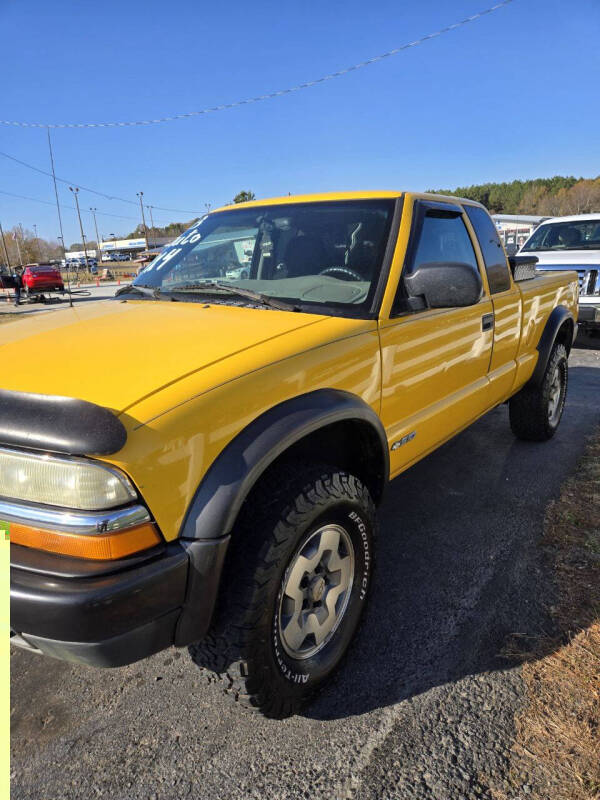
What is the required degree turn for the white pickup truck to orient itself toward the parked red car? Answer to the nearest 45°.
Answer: approximately 90° to its right

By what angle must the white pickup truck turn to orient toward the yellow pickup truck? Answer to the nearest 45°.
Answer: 0° — it already faces it

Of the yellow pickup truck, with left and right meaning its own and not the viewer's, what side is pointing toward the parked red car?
right

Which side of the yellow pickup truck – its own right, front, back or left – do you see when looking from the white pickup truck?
back

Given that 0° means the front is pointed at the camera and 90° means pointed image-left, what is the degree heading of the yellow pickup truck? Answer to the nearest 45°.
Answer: approximately 45°

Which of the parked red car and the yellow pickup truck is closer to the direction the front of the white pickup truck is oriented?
the yellow pickup truck

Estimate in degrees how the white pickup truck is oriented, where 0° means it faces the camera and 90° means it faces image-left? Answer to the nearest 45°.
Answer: approximately 0°
